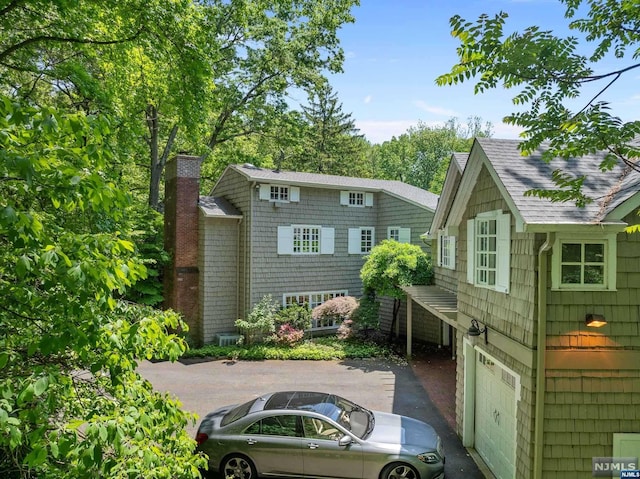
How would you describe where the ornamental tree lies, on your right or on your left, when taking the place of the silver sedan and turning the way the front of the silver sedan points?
on your left

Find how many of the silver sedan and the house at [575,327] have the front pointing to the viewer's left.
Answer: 1

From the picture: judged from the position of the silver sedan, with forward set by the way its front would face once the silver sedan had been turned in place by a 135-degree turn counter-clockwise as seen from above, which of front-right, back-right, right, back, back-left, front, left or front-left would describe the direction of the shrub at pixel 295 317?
front-right

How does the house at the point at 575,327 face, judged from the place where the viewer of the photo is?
facing to the left of the viewer

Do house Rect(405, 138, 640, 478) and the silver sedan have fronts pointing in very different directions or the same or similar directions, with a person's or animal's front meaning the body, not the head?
very different directions

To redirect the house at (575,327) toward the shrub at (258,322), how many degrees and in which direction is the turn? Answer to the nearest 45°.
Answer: approximately 45° to its right

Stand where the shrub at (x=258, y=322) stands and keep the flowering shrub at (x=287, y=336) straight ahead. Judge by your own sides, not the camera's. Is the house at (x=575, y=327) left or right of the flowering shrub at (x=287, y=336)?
right

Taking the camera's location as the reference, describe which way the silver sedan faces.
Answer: facing to the right of the viewer

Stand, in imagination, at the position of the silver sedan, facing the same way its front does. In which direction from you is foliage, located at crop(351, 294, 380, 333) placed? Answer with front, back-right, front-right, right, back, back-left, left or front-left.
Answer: left

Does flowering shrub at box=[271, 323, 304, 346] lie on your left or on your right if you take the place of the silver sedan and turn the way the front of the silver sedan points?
on your left
